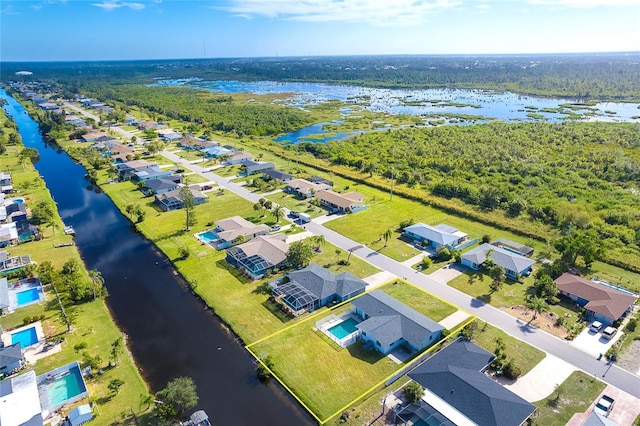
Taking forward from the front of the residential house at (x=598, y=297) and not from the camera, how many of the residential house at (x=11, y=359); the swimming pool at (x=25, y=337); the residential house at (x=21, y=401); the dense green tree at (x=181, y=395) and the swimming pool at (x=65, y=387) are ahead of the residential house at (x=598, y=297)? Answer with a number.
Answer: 5

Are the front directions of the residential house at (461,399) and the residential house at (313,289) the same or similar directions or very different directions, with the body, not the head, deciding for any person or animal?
same or similar directions

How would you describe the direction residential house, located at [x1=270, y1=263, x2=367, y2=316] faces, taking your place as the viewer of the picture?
facing away from the viewer and to the right of the viewer

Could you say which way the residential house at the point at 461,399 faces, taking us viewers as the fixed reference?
facing away from the viewer and to the right of the viewer

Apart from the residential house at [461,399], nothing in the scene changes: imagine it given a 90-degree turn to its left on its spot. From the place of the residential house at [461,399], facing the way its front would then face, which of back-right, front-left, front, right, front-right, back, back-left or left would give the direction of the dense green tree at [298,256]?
front

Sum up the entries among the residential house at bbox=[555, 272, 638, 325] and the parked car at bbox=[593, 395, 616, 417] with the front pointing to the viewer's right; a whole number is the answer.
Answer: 0

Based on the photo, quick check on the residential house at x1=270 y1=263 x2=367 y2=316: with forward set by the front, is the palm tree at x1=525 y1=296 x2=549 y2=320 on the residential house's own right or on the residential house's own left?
on the residential house's own right

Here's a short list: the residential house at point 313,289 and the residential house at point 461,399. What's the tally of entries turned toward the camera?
0

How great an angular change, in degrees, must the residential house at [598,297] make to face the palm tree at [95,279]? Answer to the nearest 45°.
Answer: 0° — it already faces it

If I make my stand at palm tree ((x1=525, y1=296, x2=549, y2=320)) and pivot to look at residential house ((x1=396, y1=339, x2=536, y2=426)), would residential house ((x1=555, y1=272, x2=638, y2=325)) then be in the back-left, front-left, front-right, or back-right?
back-left

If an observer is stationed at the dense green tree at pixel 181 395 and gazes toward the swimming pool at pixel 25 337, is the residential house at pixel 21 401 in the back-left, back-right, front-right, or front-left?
front-left

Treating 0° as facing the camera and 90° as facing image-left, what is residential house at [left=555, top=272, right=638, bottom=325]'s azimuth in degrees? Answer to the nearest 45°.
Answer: approximately 45°

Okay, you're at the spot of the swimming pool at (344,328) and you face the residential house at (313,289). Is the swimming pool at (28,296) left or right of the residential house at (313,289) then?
left
